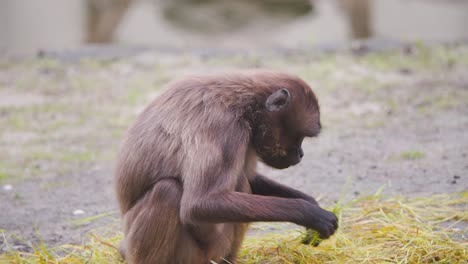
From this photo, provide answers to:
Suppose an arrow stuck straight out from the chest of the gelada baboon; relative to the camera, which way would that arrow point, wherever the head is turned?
to the viewer's right

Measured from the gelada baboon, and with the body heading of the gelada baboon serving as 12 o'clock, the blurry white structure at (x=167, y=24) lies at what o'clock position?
The blurry white structure is roughly at 9 o'clock from the gelada baboon.

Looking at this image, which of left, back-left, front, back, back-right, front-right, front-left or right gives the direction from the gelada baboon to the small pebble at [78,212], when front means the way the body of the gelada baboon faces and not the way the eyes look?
back-left

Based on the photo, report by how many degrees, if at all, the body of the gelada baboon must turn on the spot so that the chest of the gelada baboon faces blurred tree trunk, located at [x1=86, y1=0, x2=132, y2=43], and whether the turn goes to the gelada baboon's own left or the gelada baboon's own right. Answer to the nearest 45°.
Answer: approximately 90° to the gelada baboon's own left

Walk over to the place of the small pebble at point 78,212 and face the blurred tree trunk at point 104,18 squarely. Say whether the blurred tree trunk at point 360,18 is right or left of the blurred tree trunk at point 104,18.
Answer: right

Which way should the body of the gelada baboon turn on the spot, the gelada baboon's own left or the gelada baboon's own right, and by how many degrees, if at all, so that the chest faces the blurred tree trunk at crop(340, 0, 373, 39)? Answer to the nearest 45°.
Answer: approximately 90° to the gelada baboon's own left
